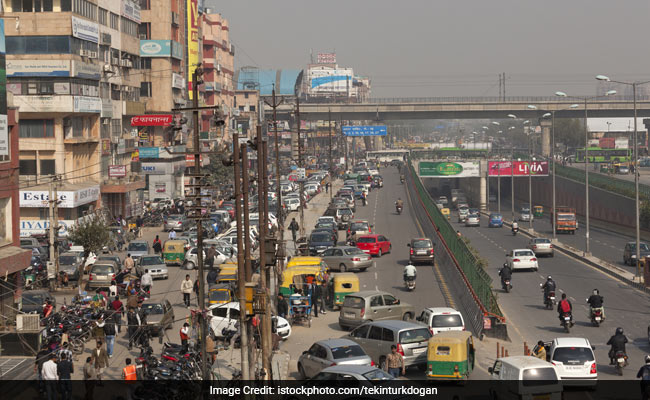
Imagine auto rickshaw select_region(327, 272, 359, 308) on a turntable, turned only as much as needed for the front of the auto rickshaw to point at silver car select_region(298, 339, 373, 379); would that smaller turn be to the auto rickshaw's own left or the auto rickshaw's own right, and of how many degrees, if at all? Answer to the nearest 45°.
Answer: approximately 135° to the auto rickshaw's own left

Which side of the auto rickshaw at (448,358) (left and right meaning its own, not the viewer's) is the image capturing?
back

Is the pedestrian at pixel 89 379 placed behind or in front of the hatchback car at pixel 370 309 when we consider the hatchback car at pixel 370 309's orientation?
behind

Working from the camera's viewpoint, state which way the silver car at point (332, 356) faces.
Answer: facing away from the viewer and to the left of the viewer

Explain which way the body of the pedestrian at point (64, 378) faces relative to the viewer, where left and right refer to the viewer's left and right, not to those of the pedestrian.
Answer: facing away from the viewer

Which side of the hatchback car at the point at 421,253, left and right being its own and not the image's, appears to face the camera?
back

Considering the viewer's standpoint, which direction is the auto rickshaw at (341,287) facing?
facing away from the viewer and to the left of the viewer

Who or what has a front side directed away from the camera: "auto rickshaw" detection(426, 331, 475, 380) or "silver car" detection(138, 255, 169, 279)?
the auto rickshaw

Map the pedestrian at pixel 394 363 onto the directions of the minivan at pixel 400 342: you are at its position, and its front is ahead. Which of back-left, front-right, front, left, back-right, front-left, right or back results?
back-left
